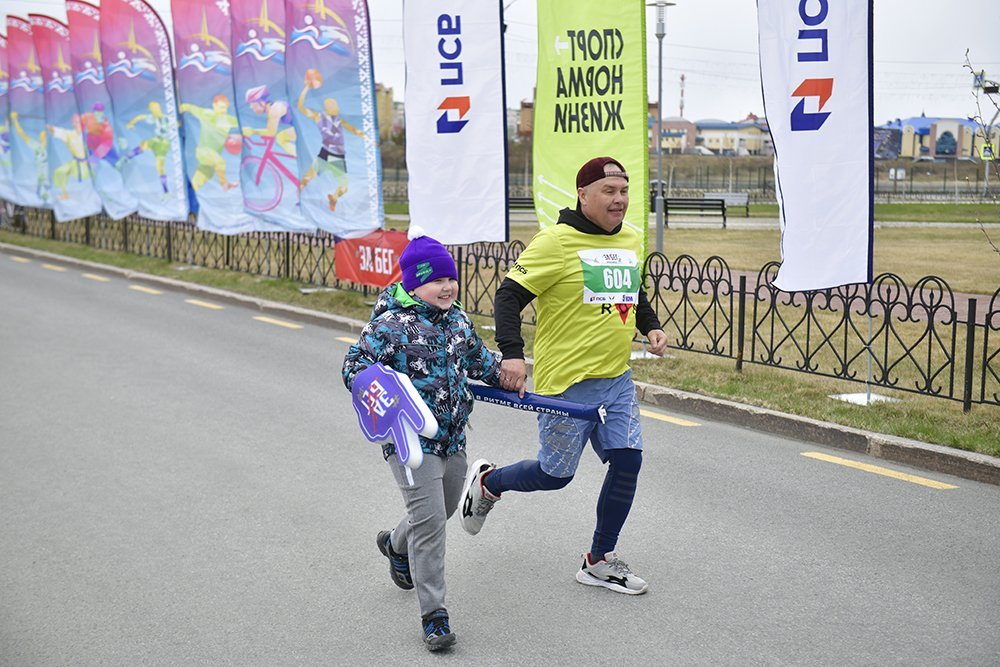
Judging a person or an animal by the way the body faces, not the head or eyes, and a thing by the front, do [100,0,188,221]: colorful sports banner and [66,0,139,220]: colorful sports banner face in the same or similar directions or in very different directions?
same or similar directions

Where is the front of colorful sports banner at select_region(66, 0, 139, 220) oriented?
toward the camera

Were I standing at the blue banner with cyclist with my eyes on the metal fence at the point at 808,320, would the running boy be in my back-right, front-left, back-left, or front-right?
front-right

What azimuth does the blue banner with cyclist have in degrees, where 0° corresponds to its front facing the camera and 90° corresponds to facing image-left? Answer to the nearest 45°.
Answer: approximately 0°

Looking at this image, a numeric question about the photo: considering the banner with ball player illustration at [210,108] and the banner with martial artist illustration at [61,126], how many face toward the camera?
2

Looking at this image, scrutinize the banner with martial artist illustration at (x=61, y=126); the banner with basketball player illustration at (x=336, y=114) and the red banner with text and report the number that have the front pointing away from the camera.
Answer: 0

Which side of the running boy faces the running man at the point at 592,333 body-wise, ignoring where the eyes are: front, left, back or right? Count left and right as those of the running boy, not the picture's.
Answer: left

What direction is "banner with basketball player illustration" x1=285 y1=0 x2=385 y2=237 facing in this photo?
toward the camera

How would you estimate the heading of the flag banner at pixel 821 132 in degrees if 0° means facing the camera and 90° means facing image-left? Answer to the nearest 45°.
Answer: approximately 0°

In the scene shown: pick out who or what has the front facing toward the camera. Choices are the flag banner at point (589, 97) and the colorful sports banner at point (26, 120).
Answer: the colorful sports banner

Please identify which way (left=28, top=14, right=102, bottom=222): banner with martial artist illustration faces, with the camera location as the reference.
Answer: facing the viewer

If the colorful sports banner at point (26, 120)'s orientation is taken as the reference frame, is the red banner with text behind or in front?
in front

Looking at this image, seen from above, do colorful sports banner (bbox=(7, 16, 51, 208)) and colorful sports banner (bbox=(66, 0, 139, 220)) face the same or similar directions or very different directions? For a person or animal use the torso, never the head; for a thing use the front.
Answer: same or similar directions

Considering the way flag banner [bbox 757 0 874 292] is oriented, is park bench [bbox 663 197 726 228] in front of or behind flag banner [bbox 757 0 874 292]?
behind

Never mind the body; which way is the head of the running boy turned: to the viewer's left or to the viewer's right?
to the viewer's right
